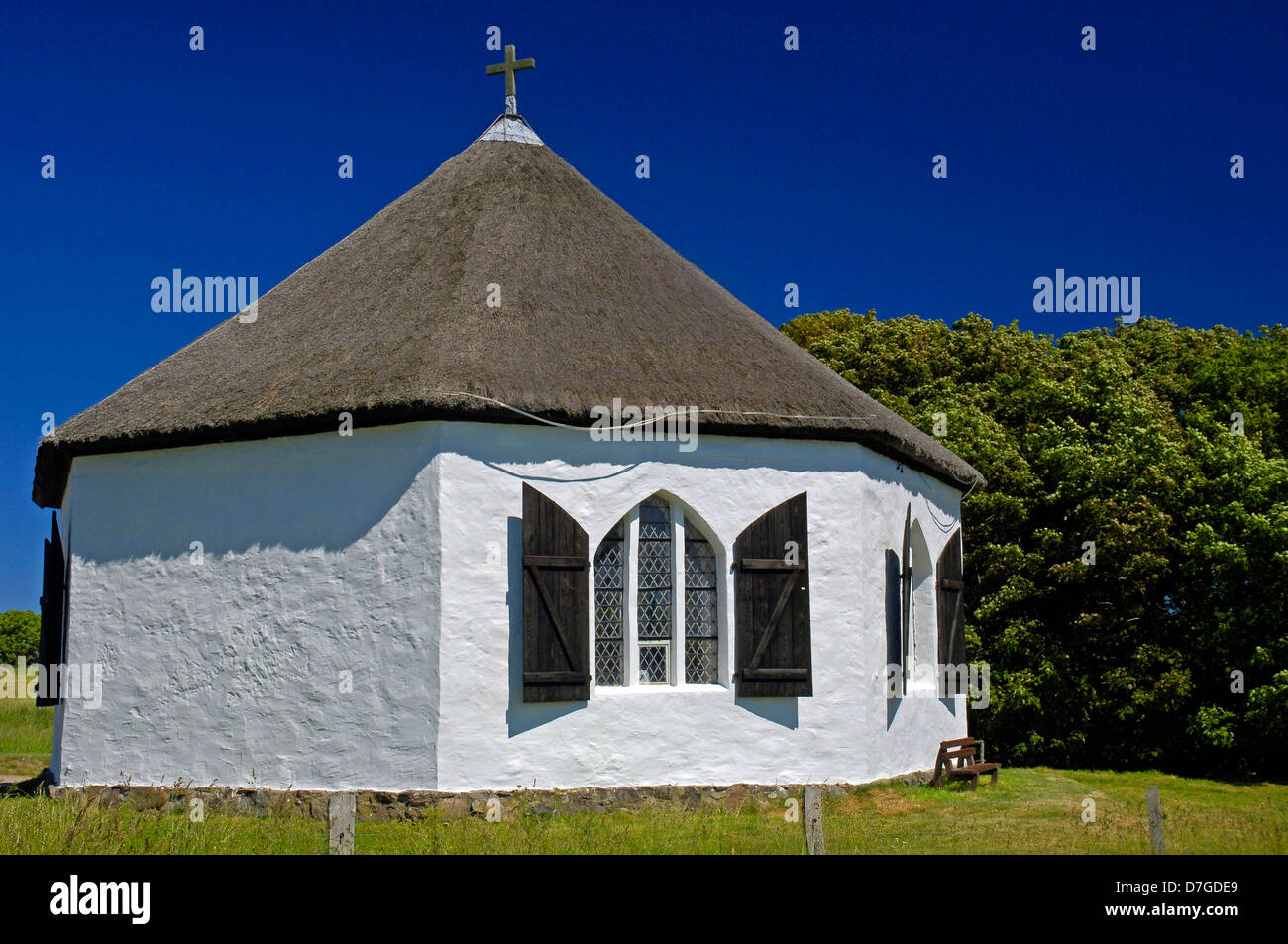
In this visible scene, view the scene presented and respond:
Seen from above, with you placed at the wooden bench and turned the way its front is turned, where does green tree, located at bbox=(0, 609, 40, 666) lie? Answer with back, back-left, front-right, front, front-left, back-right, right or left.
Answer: back

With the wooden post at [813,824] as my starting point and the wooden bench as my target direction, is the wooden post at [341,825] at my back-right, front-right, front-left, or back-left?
back-left

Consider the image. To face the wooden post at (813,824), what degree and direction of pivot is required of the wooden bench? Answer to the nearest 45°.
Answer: approximately 45° to its right

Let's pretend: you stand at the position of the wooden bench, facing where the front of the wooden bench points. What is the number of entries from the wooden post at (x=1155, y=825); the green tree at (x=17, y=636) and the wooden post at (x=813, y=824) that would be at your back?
1

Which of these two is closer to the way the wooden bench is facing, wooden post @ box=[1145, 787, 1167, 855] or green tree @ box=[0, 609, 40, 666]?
the wooden post

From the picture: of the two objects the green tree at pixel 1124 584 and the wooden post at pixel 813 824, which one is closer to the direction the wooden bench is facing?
the wooden post

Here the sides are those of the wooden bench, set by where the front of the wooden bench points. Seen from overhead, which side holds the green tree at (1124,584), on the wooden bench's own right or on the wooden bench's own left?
on the wooden bench's own left

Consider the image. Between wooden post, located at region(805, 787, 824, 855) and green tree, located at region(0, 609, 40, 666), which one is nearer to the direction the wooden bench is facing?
the wooden post

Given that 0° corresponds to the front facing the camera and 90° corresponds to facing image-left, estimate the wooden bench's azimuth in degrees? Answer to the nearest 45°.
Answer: approximately 315°

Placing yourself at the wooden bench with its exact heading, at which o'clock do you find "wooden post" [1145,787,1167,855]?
The wooden post is roughly at 1 o'clock from the wooden bench.
